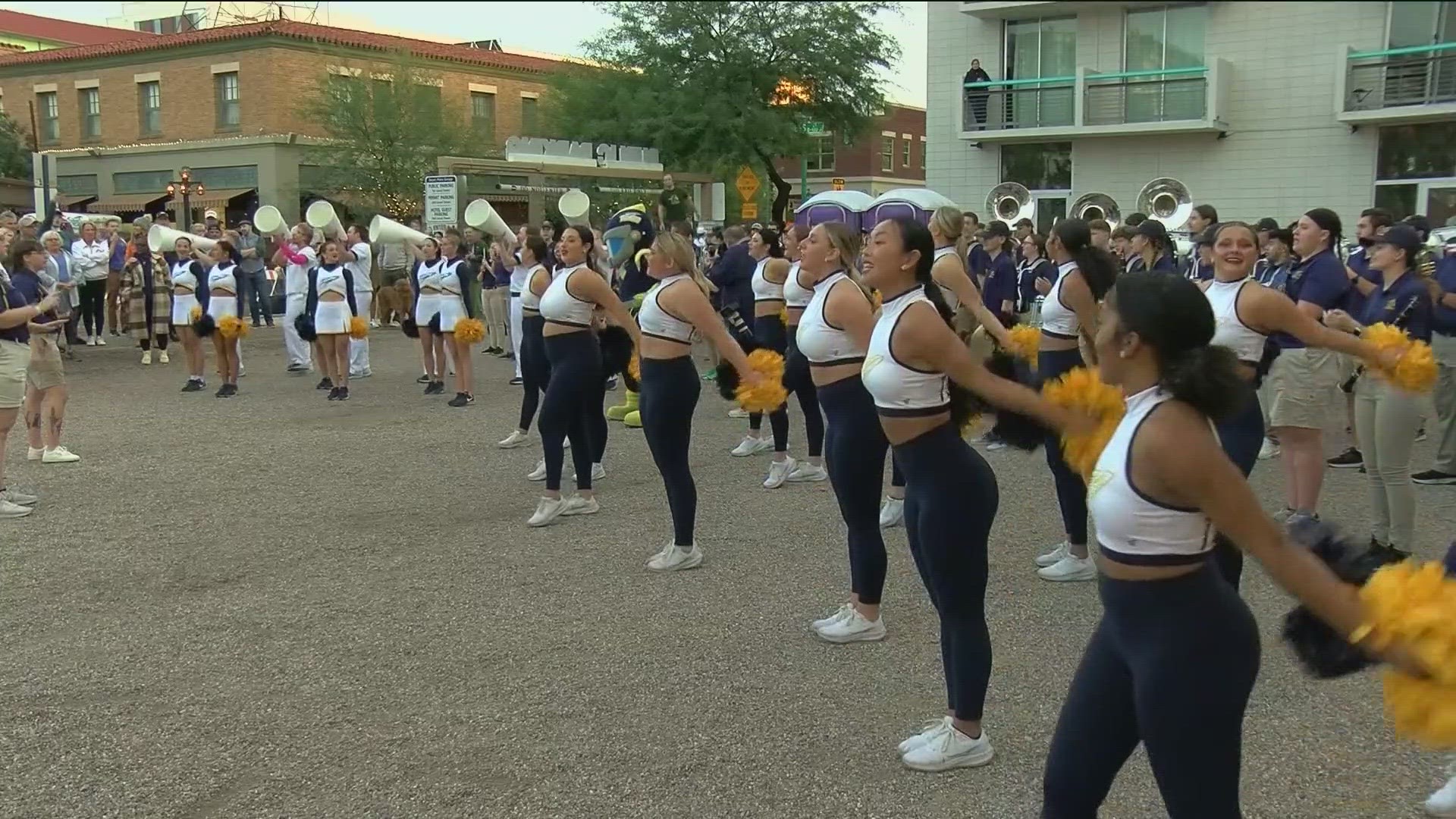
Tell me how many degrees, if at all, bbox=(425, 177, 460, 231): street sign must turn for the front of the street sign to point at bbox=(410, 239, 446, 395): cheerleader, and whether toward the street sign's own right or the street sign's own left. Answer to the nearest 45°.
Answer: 0° — it already faces them

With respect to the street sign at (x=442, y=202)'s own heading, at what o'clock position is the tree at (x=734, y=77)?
The tree is roughly at 7 o'clock from the street sign.

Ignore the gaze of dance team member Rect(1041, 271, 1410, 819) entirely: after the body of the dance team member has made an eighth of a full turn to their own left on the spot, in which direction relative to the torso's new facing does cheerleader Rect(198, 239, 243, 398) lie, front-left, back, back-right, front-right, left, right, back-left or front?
right

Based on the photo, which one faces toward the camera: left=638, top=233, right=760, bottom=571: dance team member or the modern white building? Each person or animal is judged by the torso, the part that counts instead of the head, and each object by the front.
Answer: the modern white building

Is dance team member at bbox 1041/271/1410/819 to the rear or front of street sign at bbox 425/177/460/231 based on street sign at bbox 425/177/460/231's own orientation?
to the front

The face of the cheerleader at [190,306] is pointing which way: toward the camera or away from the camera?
toward the camera

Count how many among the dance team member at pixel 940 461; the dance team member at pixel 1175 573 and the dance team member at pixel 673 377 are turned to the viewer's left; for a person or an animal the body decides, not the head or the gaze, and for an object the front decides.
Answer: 3

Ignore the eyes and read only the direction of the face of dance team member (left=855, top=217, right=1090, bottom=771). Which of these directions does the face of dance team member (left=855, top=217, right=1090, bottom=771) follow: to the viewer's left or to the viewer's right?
to the viewer's left

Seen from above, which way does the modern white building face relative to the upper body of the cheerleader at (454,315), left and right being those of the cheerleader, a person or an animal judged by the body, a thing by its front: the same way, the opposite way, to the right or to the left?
the same way

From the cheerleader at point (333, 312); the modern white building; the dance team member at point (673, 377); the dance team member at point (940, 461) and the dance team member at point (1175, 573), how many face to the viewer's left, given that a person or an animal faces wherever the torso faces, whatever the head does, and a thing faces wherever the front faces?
3

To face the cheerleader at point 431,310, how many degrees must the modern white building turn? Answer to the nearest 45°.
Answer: approximately 45° to its right

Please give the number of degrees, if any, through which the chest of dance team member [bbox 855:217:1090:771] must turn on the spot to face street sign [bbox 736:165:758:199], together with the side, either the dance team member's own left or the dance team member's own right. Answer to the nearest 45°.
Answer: approximately 90° to the dance team member's own right

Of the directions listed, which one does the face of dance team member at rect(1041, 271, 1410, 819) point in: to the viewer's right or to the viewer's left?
to the viewer's left

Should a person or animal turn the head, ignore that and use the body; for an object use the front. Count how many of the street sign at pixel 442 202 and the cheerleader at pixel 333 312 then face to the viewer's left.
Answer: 0

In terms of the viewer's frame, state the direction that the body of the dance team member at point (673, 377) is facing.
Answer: to the viewer's left

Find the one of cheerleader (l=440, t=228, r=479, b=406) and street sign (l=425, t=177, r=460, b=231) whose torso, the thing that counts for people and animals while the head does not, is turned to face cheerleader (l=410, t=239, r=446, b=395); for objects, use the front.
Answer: the street sign

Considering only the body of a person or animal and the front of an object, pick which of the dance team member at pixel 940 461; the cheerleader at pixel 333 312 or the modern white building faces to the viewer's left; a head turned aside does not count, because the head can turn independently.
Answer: the dance team member

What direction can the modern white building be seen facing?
toward the camera

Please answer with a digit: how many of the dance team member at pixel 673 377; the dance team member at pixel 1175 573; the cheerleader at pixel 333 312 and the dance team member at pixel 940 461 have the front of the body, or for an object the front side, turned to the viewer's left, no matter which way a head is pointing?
3

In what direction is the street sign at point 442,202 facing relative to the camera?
toward the camera

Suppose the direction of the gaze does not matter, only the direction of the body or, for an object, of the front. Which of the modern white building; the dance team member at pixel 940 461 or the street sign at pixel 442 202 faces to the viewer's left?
the dance team member
